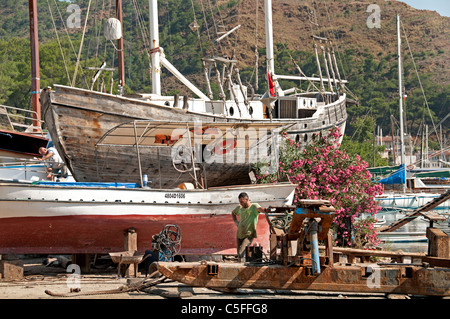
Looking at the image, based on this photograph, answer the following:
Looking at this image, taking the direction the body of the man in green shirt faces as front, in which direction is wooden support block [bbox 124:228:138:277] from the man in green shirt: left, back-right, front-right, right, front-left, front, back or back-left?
back-right

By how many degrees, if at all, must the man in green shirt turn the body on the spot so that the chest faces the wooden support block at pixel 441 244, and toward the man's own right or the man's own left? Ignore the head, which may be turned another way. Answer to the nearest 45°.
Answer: approximately 90° to the man's own left

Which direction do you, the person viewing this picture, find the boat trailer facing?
facing to the left of the viewer

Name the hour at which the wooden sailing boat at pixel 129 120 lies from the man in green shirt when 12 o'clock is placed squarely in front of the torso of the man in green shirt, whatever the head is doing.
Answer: The wooden sailing boat is roughly at 5 o'clock from the man in green shirt.

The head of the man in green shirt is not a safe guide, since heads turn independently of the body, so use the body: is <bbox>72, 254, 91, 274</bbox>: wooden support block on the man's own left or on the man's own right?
on the man's own right

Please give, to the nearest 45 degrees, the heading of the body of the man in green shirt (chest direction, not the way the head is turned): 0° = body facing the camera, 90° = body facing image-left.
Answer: approximately 0°

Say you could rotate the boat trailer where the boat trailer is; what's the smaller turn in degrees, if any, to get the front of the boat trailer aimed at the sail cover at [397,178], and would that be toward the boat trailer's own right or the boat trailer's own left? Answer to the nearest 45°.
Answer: approximately 90° to the boat trailer's own right
